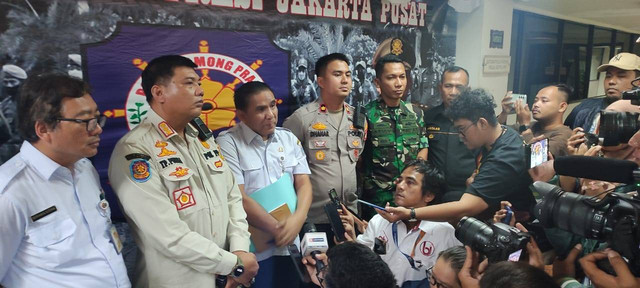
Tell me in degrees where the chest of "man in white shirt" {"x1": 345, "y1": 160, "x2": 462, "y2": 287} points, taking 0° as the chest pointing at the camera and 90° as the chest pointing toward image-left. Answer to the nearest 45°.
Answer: approximately 45°

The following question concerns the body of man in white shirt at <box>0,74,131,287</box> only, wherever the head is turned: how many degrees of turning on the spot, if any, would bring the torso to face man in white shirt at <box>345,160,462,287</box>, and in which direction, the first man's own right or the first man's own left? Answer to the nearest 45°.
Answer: approximately 45° to the first man's own left

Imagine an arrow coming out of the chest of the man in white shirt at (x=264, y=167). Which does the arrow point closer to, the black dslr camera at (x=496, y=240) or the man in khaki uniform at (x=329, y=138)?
the black dslr camera

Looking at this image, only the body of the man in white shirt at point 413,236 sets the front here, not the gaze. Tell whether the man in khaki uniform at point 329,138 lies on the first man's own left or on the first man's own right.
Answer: on the first man's own right

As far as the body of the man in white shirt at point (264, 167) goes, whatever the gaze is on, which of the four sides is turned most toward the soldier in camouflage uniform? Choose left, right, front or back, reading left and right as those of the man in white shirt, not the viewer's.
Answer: left

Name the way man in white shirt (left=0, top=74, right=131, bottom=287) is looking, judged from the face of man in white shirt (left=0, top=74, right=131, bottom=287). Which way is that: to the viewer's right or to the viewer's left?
to the viewer's right

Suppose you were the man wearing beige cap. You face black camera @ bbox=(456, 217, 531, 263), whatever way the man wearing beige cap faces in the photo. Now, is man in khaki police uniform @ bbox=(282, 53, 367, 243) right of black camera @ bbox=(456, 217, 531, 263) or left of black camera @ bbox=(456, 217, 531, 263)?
right

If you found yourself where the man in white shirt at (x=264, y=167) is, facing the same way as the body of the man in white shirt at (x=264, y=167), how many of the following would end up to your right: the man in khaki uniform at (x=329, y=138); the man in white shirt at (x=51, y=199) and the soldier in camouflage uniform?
1

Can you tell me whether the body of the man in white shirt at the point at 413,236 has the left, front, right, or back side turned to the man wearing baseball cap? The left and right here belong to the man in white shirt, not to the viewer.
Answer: back
